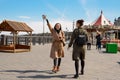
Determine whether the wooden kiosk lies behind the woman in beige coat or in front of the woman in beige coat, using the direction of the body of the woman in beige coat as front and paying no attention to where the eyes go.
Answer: behind

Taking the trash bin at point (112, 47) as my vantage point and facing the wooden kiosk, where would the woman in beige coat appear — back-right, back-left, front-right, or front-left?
front-left

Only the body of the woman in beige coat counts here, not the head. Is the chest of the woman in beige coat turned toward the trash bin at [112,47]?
no

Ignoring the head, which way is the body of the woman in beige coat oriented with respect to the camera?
toward the camera

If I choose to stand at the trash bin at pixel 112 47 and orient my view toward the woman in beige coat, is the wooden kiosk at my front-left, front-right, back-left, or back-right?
front-right
